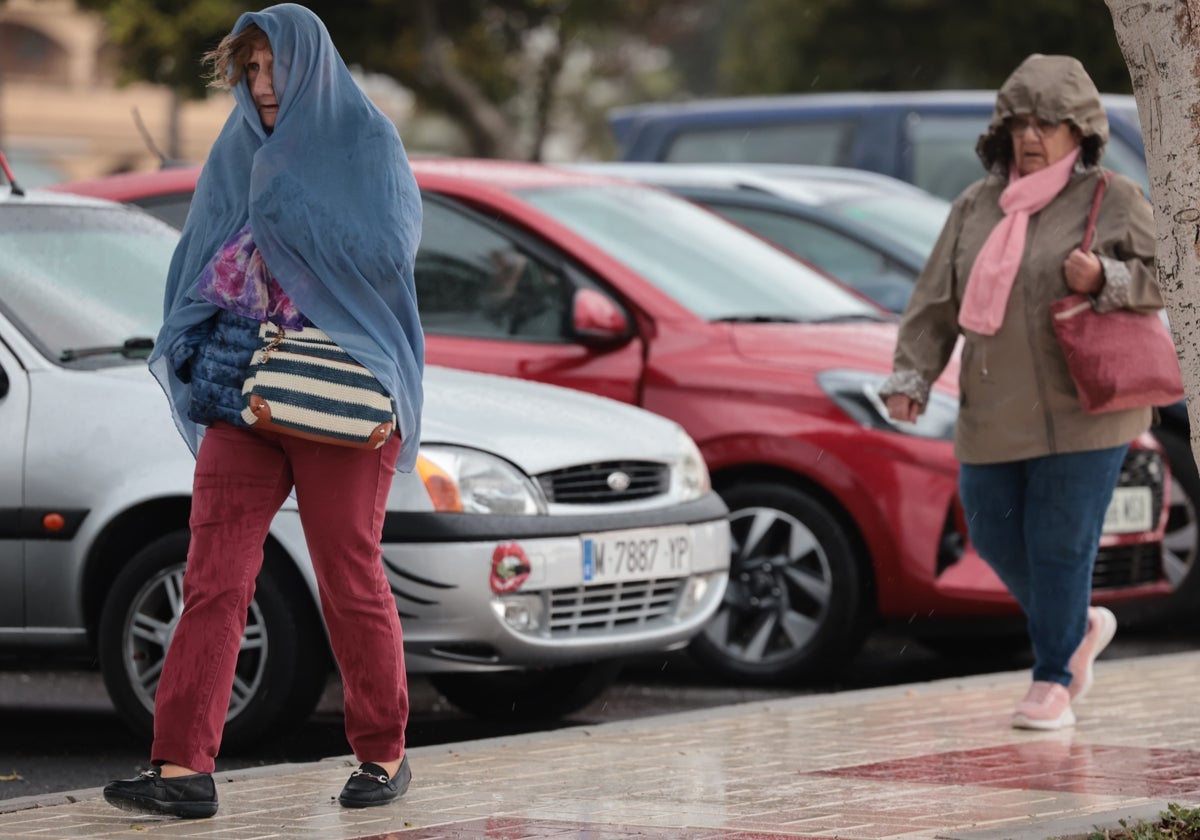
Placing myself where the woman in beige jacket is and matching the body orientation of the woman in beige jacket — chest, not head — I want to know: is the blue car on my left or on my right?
on my right

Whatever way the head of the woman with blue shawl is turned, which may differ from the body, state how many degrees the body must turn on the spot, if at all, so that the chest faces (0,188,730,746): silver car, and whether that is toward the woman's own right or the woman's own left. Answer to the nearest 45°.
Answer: approximately 135° to the woman's own right

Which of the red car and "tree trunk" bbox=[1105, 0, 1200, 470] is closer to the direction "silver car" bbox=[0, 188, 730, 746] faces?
the tree trunk

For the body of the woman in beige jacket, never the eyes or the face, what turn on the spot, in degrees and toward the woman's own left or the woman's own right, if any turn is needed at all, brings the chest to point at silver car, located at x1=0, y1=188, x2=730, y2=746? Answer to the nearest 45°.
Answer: approximately 45° to the woman's own right

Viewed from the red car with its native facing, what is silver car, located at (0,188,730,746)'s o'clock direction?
The silver car is roughly at 3 o'clock from the red car.

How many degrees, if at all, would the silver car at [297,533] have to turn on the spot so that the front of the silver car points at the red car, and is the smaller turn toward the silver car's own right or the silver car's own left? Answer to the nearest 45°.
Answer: approximately 90° to the silver car's own left

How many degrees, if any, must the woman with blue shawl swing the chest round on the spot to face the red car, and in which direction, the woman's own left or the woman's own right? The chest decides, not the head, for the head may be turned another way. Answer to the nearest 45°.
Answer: approximately 180°

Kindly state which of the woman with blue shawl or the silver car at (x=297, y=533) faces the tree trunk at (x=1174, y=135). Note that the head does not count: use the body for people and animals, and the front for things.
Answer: the silver car

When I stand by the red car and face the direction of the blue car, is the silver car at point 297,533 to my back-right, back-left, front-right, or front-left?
back-left

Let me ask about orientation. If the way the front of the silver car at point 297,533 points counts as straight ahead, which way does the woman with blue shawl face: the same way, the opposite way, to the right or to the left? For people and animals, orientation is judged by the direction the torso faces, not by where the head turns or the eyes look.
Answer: to the right
